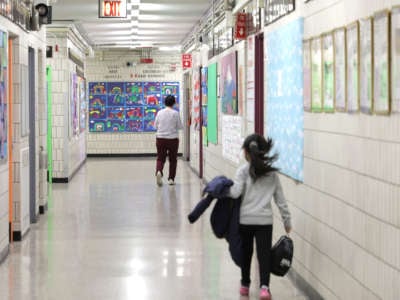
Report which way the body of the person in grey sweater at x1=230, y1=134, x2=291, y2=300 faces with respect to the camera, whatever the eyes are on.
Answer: away from the camera

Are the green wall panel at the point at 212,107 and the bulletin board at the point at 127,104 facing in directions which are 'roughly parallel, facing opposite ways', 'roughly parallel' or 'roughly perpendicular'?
roughly perpendicular

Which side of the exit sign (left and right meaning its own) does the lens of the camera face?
front

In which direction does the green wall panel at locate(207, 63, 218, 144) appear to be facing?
to the viewer's left

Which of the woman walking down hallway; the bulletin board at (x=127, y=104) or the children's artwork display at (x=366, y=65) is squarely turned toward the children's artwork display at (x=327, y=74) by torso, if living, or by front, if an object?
the bulletin board

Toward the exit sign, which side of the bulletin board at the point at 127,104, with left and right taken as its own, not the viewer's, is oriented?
front

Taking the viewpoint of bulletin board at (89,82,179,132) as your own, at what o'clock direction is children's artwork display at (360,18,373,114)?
The children's artwork display is roughly at 12 o'clock from the bulletin board.

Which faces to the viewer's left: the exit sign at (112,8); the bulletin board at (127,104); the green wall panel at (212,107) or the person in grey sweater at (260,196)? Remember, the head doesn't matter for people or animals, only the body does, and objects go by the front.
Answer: the green wall panel

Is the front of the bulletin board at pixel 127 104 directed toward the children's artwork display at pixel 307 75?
yes

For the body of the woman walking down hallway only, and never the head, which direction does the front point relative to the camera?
away from the camera

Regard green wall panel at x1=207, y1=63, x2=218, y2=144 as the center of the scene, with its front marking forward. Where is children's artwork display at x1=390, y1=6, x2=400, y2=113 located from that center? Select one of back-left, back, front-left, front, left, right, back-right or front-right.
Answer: left

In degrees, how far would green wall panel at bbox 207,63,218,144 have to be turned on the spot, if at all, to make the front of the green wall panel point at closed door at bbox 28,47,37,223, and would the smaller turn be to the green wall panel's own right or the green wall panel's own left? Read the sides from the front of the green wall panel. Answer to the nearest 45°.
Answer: approximately 45° to the green wall panel's own left
